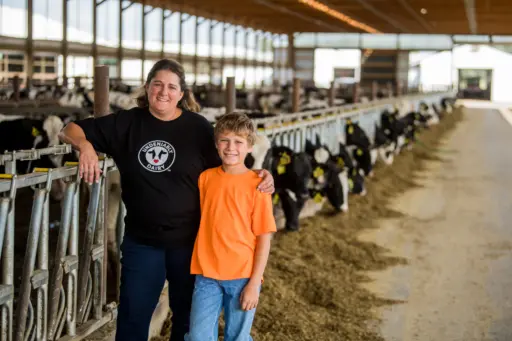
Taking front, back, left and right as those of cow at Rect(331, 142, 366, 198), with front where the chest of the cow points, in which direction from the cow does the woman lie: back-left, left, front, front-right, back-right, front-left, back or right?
front-right

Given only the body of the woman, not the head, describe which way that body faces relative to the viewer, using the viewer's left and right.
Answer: facing the viewer

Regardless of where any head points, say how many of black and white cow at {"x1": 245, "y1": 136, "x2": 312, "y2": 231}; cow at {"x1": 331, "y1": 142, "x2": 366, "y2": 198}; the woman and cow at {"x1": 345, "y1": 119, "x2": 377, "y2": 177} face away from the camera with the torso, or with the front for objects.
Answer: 0

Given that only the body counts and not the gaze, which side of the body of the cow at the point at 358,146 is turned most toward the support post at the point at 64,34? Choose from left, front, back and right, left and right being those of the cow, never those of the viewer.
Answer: back

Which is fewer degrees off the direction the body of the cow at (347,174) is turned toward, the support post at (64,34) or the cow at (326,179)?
the cow

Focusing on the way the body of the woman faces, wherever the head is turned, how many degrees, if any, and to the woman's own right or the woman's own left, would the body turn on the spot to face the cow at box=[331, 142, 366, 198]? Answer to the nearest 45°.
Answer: approximately 180°

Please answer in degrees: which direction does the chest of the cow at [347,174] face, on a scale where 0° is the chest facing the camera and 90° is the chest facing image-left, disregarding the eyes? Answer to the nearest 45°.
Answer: approximately 315°

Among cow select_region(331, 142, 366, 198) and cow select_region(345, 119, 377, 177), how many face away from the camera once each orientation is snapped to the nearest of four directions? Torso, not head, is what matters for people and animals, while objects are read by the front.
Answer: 0

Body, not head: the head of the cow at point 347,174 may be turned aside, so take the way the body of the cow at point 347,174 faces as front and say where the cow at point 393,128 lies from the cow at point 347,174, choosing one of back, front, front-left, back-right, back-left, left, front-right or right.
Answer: back-left

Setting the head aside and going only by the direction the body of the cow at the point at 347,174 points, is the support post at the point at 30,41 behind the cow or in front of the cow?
behind
